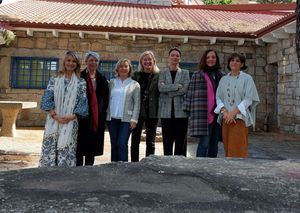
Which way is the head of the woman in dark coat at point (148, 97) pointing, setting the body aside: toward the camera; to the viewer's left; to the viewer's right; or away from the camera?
toward the camera

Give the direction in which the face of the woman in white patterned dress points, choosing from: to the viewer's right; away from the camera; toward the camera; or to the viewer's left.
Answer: toward the camera

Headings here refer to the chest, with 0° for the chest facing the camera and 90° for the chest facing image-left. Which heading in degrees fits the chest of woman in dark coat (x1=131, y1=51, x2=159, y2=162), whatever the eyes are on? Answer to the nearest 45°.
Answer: approximately 0°

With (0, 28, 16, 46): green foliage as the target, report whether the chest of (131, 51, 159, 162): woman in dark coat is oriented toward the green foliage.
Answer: no

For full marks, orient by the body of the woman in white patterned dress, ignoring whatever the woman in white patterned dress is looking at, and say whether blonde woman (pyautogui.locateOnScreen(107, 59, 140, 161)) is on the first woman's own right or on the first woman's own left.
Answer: on the first woman's own left

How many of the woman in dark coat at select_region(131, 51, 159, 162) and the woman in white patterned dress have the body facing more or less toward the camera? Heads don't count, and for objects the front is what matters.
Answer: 2

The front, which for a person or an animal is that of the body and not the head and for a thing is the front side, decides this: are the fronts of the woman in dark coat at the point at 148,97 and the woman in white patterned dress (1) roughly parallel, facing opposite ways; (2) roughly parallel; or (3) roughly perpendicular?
roughly parallel

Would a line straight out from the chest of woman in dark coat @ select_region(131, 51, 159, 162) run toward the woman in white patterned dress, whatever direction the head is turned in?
no

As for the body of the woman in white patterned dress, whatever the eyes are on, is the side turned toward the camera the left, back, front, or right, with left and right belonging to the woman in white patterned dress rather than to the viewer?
front

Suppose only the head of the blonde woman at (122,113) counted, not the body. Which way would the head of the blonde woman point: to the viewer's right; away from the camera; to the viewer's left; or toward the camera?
toward the camera

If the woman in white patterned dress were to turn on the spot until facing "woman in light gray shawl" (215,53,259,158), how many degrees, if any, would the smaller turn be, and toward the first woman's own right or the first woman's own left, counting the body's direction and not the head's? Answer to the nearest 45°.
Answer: approximately 90° to the first woman's own left

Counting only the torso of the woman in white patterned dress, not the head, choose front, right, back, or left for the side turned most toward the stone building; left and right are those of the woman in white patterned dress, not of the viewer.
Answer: back

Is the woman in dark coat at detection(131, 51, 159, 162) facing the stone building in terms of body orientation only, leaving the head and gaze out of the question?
no
